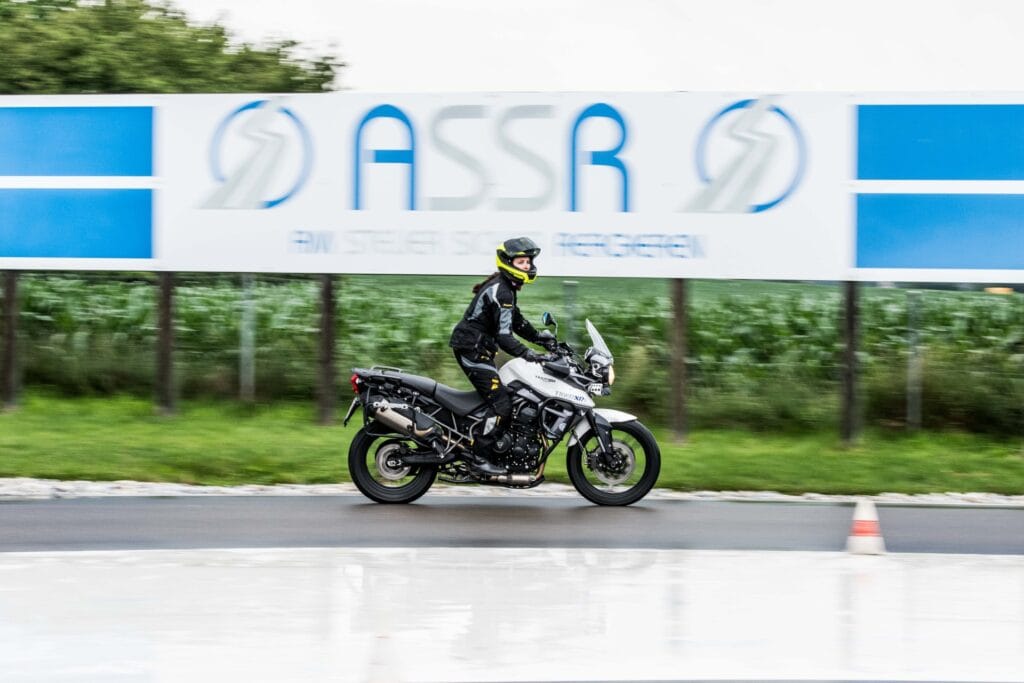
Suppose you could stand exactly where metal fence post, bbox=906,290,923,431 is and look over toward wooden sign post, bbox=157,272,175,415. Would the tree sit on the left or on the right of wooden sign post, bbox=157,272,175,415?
right

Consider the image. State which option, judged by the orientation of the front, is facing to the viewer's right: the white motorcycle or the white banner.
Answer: the white motorcycle

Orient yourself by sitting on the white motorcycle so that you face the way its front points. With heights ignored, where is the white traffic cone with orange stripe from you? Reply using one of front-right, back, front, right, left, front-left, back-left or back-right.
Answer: front-right

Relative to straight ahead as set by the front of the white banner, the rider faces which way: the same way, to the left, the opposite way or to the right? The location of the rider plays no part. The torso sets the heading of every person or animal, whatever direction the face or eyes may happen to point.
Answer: to the left

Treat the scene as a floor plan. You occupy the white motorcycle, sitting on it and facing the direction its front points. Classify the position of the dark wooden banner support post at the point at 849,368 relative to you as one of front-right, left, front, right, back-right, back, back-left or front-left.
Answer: front-left

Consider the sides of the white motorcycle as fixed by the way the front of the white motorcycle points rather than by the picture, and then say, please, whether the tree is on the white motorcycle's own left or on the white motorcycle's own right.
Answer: on the white motorcycle's own left

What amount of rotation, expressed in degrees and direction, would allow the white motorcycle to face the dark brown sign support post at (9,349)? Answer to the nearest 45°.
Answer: approximately 135° to its left

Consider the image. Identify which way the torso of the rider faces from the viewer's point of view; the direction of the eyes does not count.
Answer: to the viewer's right

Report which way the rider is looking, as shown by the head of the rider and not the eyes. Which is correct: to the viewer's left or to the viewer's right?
to the viewer's right

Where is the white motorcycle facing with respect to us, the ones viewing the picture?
facing to the right of the viewer

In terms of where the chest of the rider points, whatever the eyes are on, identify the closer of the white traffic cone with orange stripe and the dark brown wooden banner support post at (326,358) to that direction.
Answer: the white traffic cone with orange stripe
